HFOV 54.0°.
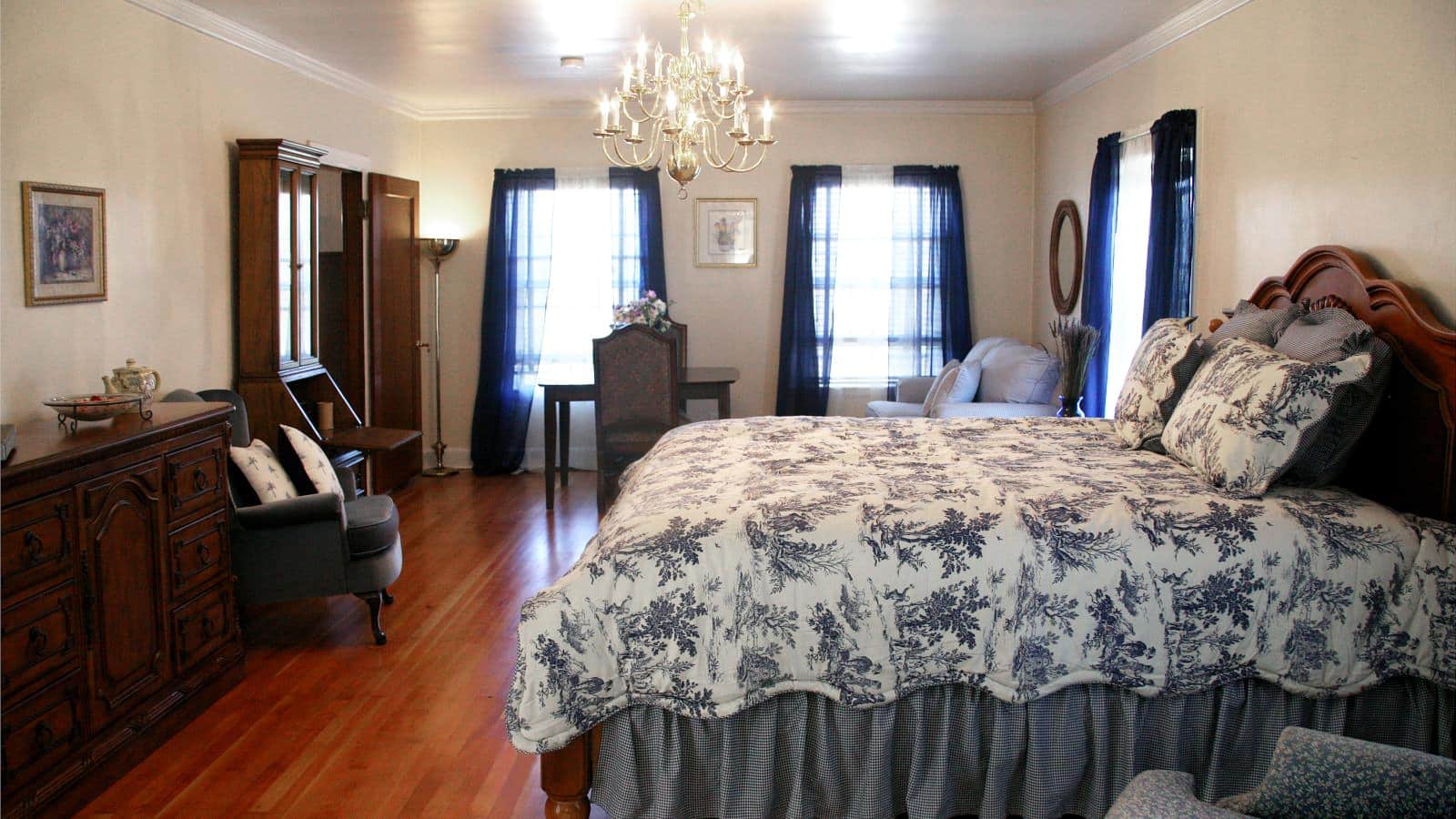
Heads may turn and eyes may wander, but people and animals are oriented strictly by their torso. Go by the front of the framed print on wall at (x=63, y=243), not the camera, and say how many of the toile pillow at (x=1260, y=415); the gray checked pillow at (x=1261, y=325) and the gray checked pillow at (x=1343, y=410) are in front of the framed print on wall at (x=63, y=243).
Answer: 3

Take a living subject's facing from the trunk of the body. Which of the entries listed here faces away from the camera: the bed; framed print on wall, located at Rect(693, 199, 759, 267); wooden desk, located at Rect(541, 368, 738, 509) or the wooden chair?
the wooden chair

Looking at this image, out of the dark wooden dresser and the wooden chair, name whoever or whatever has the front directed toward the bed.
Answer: the dark wooden dresser

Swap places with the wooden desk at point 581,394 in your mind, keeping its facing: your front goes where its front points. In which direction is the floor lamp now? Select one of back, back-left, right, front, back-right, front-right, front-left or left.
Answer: back-right

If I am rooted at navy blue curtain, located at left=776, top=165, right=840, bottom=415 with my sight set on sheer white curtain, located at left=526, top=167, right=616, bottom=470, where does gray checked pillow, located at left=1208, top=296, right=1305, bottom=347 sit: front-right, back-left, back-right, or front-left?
back-left

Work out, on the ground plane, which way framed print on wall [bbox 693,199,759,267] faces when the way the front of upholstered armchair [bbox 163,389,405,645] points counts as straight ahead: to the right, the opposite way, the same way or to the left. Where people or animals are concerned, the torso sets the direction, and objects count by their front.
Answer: to the right

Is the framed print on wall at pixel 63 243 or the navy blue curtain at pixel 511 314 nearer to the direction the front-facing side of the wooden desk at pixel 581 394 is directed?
the framed print on wall

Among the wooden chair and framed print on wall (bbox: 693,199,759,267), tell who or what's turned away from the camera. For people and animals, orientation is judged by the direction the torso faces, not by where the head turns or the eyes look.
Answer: the wooden chair

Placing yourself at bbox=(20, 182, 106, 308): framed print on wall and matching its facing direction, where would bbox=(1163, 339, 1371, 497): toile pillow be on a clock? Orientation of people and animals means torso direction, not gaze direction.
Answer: The toile pillow is roughly at 12 o'clock from the framed print on wall.

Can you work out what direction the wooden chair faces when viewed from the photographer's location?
facing away from the viewer

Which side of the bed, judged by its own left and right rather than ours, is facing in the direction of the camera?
left
